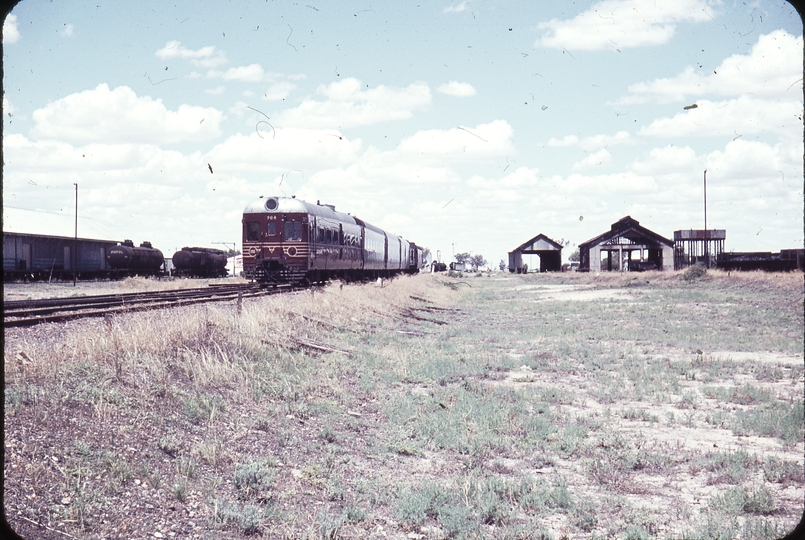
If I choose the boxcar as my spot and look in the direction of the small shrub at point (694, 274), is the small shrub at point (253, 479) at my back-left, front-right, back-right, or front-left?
front-right

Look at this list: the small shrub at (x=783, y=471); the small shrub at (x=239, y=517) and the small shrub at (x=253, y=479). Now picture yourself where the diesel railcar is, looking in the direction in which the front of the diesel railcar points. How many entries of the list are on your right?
0

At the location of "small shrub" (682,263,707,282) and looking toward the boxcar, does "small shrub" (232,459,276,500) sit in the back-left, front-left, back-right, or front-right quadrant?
front-left

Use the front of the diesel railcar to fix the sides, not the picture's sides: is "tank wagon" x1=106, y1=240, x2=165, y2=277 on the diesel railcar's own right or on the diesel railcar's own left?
on the diesel railcar's own right

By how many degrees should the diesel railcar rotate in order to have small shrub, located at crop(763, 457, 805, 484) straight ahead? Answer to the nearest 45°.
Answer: approximately 45° to its left

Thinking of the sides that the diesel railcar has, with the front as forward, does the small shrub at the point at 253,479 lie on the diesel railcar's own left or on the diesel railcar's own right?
on the diesel railcar's own left

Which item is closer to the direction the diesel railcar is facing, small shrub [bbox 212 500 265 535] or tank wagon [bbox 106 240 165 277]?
the small shrub

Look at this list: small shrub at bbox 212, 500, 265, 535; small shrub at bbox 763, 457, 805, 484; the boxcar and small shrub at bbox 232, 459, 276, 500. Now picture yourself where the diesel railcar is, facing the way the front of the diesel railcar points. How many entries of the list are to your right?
1

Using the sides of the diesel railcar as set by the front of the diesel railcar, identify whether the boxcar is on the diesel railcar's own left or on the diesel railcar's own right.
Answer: on the diesel railcar's own right

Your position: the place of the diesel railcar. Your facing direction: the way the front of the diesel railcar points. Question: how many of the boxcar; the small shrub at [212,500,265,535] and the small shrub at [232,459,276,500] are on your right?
1

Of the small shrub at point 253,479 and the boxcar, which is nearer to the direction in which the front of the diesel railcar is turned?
the small shrub

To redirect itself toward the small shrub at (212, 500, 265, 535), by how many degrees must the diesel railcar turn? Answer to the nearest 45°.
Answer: approximately 45° to its left

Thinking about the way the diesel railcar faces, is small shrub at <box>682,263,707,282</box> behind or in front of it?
behind

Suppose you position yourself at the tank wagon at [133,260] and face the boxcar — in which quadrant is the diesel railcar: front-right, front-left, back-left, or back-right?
back-left
